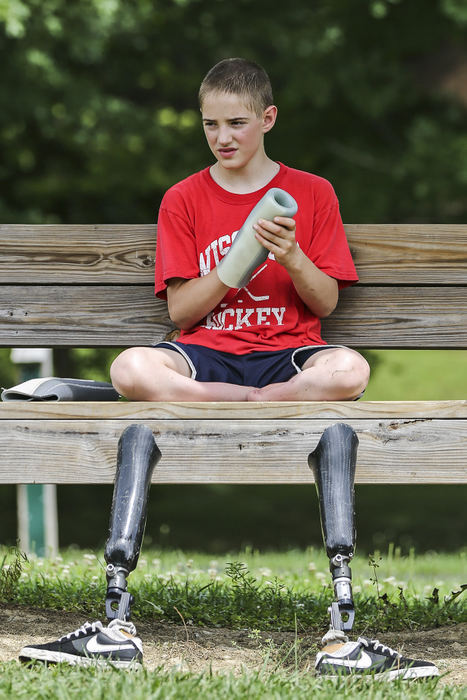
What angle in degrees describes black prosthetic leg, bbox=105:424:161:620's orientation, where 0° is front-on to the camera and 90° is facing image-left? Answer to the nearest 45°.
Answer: approximately 90°

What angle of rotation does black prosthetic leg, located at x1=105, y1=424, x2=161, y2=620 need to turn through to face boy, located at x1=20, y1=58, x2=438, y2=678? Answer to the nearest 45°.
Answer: approximately 135° to its right

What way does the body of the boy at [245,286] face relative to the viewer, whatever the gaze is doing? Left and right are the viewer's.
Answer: facing the viewer
